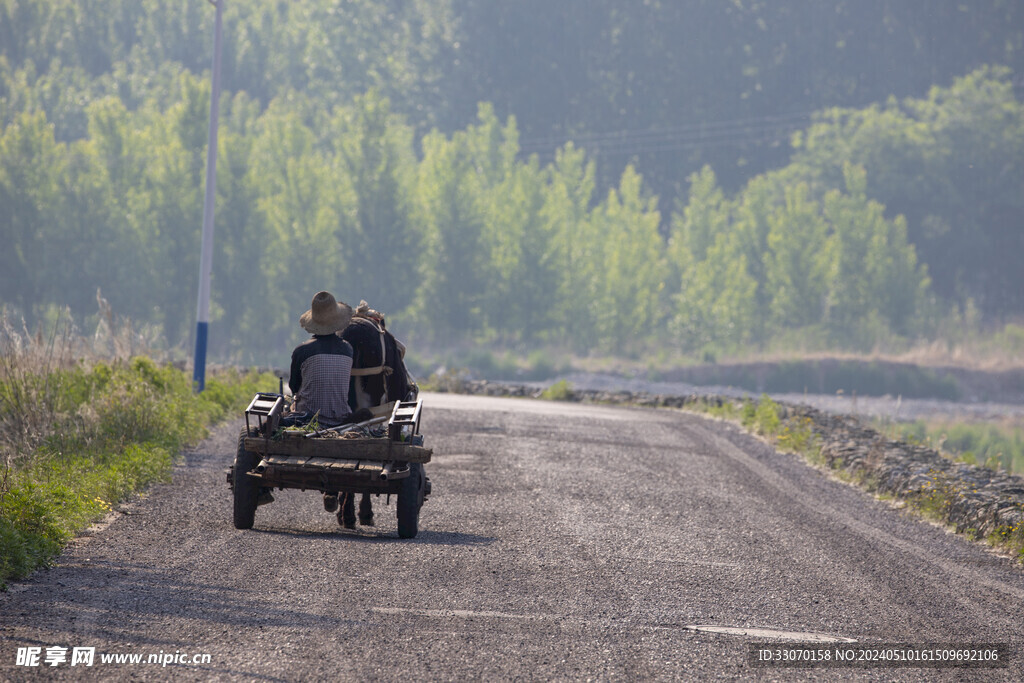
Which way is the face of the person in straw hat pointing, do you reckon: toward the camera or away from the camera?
away from the camera

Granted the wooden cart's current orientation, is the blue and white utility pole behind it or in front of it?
in front

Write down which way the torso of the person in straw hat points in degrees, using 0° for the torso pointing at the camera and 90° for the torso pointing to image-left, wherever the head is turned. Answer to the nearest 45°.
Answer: approximately 180°

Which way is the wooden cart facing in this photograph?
away from the camera
